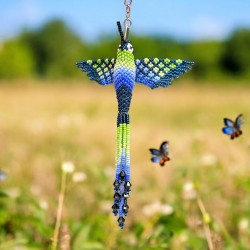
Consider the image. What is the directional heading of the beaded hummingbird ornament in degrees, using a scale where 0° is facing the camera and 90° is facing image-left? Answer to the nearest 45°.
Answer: approximately 0°
